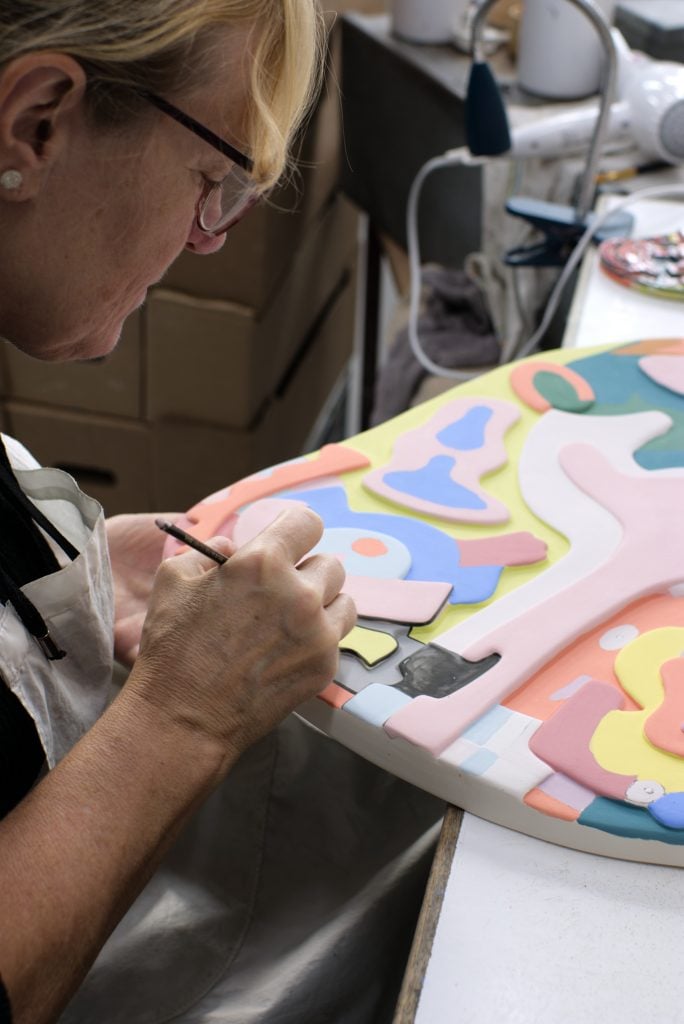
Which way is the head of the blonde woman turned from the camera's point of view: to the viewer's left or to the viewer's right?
to the viewer's right

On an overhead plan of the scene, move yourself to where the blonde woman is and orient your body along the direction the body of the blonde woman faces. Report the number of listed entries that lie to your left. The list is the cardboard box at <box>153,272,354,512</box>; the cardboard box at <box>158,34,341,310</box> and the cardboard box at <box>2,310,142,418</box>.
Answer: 3

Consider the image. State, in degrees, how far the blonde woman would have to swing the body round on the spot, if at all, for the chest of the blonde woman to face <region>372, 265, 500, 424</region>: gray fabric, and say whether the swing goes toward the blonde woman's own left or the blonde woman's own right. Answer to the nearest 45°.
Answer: approximately 90° to the blonde woman's own left

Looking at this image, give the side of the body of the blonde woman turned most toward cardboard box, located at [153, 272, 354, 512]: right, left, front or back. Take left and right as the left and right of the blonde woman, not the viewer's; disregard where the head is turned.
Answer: left

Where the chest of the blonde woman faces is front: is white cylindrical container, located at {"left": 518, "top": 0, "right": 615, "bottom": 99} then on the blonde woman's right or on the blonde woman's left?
on the blonde woman's left

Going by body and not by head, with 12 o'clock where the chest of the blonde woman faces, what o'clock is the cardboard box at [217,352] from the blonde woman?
The cardboard box is roughly at 9 o'clock from the blonde woman.

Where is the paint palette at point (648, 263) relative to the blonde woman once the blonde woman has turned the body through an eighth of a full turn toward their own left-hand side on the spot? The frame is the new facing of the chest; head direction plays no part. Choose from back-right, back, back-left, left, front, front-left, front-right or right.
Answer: front

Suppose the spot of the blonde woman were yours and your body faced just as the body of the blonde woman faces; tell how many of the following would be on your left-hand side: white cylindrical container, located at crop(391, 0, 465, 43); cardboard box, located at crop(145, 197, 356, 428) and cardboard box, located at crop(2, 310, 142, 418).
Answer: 3

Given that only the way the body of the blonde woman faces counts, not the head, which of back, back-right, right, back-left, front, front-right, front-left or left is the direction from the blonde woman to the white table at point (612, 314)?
front-left

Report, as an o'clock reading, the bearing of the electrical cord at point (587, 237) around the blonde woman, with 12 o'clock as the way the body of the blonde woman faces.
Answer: The electrical cord is roughly at 10 o'clock from the blonde woman.

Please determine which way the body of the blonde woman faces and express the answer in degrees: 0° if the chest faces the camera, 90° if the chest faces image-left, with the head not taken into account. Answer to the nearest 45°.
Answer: approximately 270°

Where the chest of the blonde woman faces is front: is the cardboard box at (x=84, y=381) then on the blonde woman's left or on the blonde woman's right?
on the blonde woman's left
